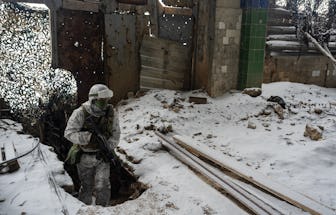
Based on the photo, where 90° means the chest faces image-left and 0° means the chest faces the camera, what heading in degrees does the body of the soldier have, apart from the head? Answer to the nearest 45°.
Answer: approximately 315°

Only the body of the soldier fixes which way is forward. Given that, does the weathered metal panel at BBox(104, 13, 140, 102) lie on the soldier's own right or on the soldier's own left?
on the soldier's own left

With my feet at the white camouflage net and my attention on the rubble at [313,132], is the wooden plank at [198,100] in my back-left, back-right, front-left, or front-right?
front-left

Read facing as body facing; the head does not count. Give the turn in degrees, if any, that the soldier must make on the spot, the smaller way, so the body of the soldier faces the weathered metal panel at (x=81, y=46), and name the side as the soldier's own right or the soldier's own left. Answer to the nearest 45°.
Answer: approximately 135° to the soldier's own left

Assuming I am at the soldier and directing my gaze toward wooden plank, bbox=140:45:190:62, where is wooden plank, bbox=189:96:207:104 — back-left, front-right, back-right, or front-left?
front-right

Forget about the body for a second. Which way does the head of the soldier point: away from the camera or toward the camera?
toward the camera

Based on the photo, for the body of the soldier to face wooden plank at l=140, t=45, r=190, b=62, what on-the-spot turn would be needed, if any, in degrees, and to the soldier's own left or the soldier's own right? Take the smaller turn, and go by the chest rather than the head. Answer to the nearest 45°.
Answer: approximately 90° to the soldier's own left

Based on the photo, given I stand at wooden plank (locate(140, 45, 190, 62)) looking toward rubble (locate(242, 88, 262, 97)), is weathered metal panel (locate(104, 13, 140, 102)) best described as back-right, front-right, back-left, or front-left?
back-right

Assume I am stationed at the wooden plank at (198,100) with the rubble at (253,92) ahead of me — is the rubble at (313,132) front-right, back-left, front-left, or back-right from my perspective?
front-right

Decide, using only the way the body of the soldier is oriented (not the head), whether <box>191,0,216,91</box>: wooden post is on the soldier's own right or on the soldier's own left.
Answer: on the soldier's own left

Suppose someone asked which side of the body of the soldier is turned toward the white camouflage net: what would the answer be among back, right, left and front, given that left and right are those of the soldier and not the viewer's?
back

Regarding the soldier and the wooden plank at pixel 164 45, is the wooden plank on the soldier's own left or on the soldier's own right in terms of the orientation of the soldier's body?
on the soldier's own left

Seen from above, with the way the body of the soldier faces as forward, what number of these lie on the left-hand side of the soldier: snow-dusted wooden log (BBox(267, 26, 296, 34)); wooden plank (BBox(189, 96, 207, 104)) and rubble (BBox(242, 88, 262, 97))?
3

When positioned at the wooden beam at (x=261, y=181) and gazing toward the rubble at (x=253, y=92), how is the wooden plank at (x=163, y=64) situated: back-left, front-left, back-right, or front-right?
front-left

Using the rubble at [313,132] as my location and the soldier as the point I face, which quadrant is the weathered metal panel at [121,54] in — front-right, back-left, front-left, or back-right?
front-right
